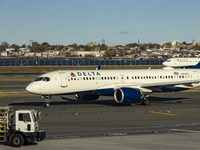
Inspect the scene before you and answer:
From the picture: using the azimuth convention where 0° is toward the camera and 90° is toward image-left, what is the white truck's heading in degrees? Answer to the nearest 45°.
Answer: approximately 270°

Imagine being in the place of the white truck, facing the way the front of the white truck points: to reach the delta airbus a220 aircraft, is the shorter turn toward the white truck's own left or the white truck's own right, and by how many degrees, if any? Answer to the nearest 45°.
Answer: approximately 45° to the white truck's own left
